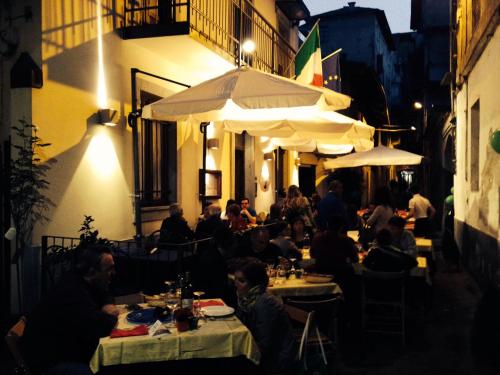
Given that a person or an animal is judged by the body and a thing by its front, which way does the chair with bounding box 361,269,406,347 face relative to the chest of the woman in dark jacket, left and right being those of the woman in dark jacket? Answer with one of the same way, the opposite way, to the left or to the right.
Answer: to the right

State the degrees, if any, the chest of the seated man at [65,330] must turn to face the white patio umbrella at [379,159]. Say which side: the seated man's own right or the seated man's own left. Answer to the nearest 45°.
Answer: approximately 45° to the seated man's own left

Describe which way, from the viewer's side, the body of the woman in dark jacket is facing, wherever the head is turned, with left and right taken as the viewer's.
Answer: facing to the left of the viewer

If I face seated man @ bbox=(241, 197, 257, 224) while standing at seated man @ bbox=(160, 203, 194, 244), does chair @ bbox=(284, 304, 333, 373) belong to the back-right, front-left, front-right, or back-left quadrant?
back-right

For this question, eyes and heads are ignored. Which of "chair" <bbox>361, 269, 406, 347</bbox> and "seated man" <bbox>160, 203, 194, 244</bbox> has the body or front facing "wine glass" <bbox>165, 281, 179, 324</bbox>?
the seated man

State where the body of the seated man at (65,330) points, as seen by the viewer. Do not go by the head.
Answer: to the viewer's right

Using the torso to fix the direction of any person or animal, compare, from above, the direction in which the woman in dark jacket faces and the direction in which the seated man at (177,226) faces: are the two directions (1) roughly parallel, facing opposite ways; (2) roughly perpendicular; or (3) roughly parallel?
roughly perpendicular

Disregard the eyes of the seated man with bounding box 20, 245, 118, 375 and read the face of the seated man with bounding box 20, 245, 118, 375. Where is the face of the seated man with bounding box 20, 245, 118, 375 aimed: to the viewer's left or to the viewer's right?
to the viewer's right

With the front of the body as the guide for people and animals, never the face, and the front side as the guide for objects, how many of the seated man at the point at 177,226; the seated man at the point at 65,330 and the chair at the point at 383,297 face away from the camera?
1

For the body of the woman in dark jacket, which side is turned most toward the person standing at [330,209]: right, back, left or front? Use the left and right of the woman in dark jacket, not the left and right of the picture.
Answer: right

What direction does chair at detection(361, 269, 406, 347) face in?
away from the camera

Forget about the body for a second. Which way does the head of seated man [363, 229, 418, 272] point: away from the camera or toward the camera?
away from the camera
